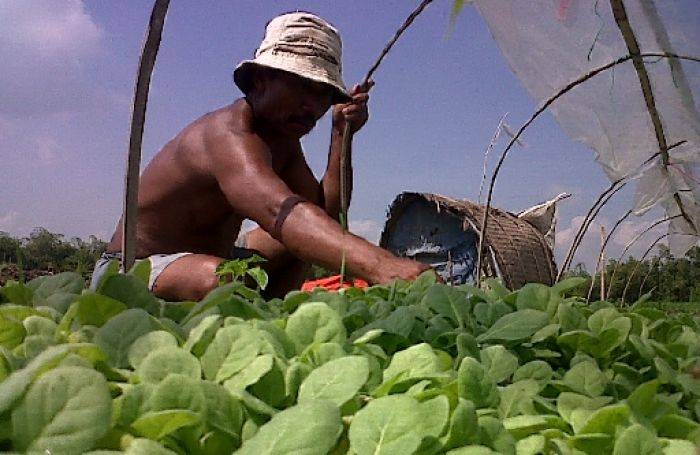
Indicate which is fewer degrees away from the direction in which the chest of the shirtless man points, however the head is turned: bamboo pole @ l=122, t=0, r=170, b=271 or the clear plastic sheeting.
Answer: the clear plastic sheeting

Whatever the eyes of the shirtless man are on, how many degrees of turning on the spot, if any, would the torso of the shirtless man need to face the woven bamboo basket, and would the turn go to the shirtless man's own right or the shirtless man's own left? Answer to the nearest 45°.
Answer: approximately 45° to the shirtless man's own left

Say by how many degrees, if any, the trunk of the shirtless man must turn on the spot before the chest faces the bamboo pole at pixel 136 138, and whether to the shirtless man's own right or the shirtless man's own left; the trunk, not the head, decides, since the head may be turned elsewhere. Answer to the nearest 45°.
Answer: approximately 90° to the shirtless man's own right

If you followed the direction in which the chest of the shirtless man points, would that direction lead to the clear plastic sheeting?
yes

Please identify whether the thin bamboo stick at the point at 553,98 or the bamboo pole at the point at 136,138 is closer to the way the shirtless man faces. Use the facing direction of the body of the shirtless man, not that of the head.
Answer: the thin bamboo stick

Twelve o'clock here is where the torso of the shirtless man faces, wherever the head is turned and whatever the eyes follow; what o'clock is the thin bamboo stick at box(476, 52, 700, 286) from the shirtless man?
The thin bamboo stick is roughly at 12 o'clock from the shirtless man.

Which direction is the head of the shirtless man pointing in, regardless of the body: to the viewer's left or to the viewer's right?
to the viewer's right

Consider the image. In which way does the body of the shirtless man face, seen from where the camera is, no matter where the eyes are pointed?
to the viewer's right
